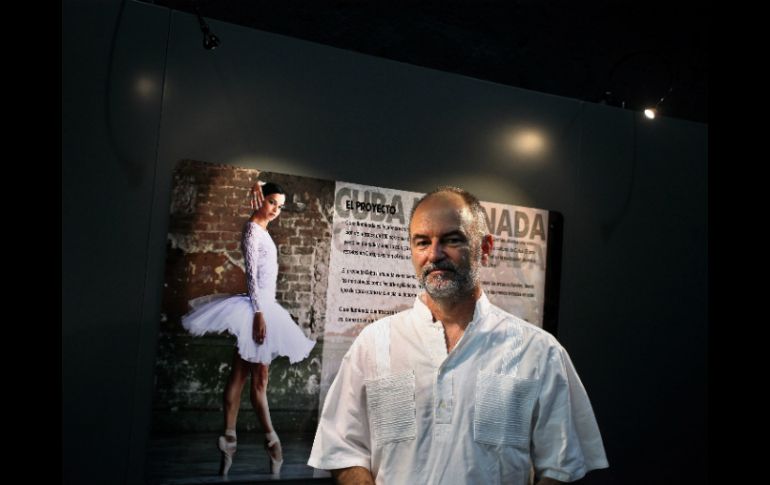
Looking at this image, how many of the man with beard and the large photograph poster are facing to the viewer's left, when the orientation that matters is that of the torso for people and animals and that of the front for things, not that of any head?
0

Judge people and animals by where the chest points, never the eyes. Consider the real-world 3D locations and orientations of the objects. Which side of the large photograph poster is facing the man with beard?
front

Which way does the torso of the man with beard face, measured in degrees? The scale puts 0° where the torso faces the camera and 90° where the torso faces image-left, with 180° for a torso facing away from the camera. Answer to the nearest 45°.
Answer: approximately 0°

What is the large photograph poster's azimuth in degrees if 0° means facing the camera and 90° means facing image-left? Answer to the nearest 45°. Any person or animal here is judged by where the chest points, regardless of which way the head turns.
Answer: approximately 315°
